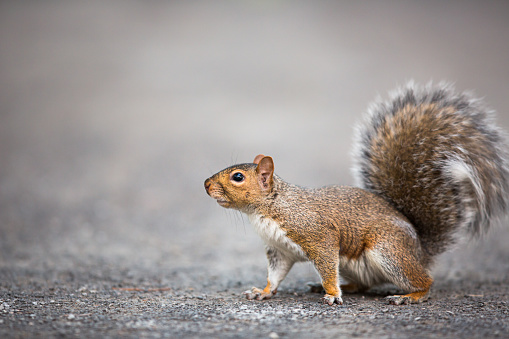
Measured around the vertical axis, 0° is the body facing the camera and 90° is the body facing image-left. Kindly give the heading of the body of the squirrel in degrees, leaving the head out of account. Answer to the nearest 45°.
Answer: approximately 90°
